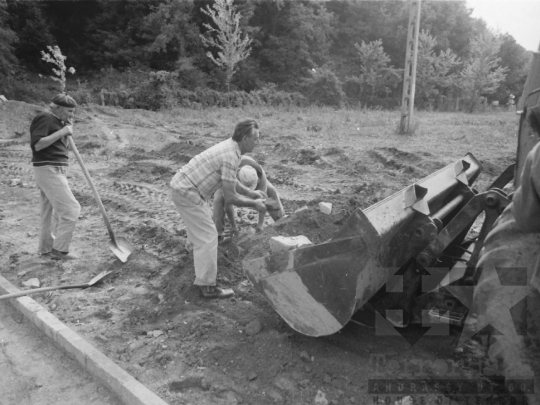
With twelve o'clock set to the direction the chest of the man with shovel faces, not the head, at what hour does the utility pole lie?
The utility pole is roughly at 11 o'clock from the man with shovel.

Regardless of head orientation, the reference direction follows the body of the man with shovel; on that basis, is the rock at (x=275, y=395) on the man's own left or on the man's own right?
on the man's own right

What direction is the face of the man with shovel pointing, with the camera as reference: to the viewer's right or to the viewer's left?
to the viewer's right

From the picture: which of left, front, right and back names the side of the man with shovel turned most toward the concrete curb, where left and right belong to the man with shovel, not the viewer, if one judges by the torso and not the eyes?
right

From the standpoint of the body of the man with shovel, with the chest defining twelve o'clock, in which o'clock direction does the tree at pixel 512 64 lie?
The tree is roughly at 11 o'clock from the man with shovel.

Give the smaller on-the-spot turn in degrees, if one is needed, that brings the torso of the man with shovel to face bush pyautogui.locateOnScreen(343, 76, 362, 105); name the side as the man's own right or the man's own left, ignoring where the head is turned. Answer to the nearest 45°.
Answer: approximately 45° to the man's own left

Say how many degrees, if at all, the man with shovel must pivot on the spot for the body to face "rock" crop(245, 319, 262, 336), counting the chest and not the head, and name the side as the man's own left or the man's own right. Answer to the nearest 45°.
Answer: approximately 45° to the man's own right

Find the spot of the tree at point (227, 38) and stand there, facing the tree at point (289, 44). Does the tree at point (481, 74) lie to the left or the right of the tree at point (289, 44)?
right

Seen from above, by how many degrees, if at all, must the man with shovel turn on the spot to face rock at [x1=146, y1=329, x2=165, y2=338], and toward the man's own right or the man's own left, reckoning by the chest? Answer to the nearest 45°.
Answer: approximately 90° to the man's own right

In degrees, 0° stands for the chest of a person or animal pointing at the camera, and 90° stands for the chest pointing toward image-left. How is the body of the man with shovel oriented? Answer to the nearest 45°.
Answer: approximately 270°
